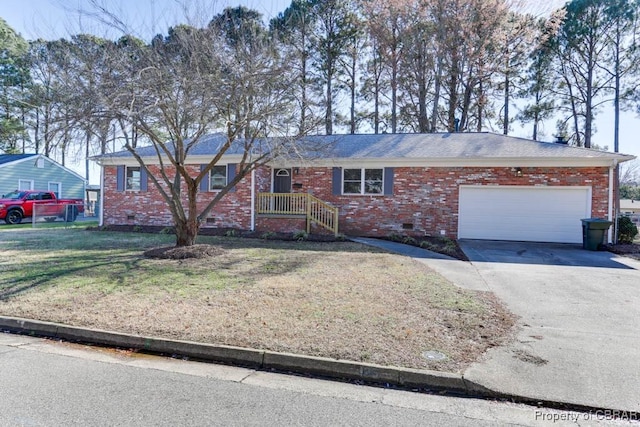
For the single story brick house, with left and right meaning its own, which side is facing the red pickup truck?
right

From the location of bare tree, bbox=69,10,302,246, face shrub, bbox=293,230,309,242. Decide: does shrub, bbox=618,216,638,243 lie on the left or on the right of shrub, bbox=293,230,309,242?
right

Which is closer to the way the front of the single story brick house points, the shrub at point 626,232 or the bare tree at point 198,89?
the bare tree

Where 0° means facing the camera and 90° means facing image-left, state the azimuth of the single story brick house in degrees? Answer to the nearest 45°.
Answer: approximately 0°

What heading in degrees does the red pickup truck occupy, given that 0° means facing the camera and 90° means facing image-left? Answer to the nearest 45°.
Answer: approximately 45°

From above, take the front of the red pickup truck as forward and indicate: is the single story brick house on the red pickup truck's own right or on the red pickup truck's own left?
on the red pickup truck's own left

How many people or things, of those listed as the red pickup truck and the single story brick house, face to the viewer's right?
0
